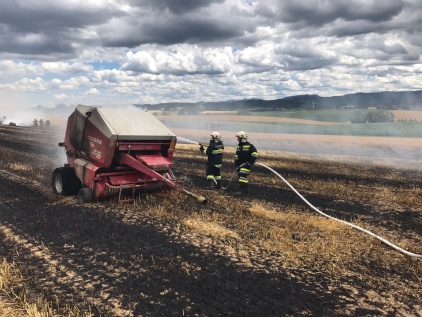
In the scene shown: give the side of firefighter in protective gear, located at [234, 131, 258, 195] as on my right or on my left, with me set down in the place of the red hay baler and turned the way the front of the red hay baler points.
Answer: on my left

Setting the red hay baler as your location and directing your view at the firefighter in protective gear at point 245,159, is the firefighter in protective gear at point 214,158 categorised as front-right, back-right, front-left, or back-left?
front-left

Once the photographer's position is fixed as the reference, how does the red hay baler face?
facing the viewer and to the right of the viewer

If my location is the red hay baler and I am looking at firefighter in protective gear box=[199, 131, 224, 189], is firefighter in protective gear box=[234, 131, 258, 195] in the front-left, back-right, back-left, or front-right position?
front-right

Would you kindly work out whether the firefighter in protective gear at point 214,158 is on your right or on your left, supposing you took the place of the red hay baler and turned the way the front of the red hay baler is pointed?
on your left
